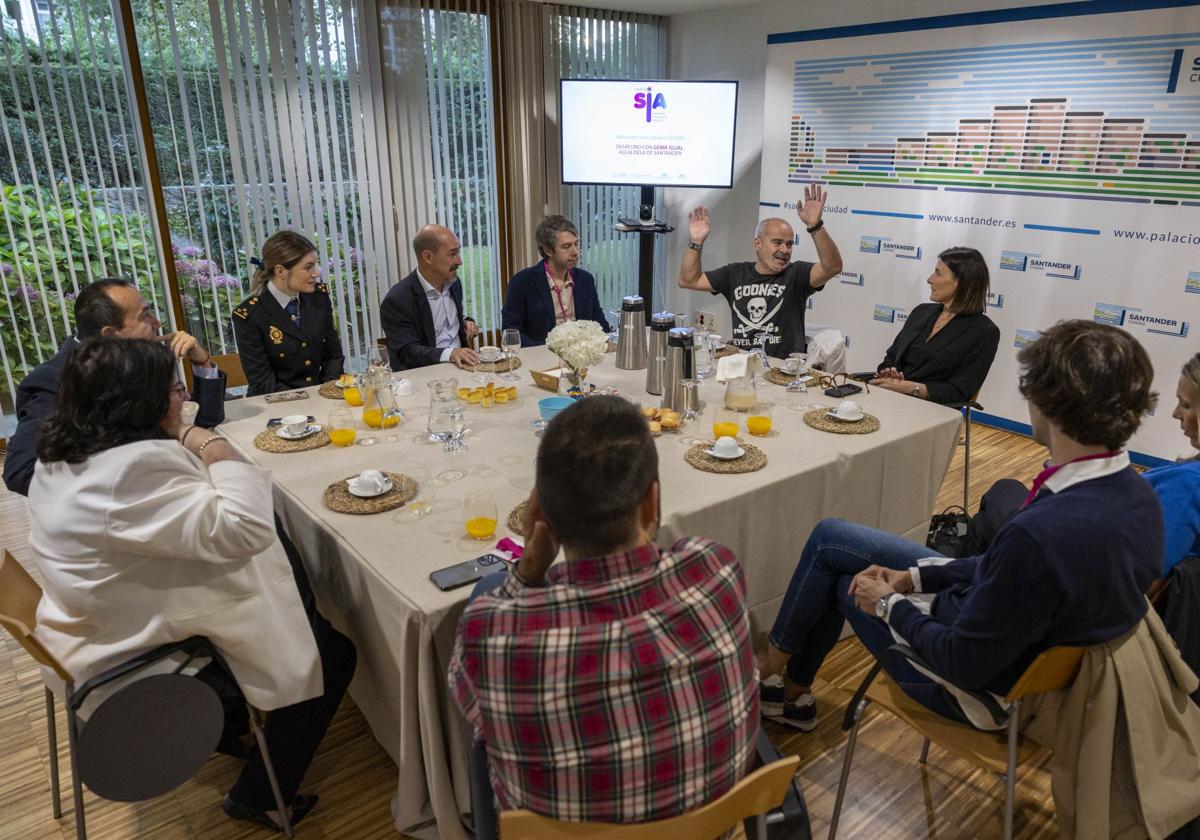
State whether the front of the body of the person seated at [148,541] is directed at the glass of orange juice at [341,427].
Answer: yes

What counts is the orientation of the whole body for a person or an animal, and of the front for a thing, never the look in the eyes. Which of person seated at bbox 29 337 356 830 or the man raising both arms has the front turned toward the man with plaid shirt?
the man raising both arms

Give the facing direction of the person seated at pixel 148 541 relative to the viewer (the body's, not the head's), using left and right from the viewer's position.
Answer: facing away from the viewer and to the right of the viewer

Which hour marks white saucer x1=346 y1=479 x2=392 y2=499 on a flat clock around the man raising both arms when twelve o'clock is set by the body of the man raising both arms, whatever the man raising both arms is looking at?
The white saucer is roughly at 1 o'clock from the man raising both arms.

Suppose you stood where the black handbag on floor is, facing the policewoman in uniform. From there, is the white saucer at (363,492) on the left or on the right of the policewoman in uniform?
left

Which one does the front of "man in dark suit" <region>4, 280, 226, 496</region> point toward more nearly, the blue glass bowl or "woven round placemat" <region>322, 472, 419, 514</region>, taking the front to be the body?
the blue glass bowl

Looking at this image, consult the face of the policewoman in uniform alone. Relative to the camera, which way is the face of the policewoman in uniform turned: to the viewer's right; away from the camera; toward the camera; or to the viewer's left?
to the viewer's right

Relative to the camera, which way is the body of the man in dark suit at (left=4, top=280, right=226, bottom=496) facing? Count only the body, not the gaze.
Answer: to the viewer's right

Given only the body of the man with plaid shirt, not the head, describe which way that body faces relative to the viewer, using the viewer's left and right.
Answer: facing away from the viewer

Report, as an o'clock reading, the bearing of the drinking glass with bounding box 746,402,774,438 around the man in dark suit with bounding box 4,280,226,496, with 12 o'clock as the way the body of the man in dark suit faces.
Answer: The drinking glass is roughly at 1 o'clock from the man in dark suit.

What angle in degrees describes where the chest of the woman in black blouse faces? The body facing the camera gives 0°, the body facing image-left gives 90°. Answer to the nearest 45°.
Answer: approximately 45°

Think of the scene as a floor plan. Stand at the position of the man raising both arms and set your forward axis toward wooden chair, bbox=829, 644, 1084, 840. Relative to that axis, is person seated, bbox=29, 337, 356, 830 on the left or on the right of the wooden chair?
right

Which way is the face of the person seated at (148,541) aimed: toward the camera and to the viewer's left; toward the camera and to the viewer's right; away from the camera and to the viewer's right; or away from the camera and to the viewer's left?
away from the camera and to the viewer's right

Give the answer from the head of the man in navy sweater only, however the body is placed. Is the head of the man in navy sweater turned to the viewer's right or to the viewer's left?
to the viewer's left
